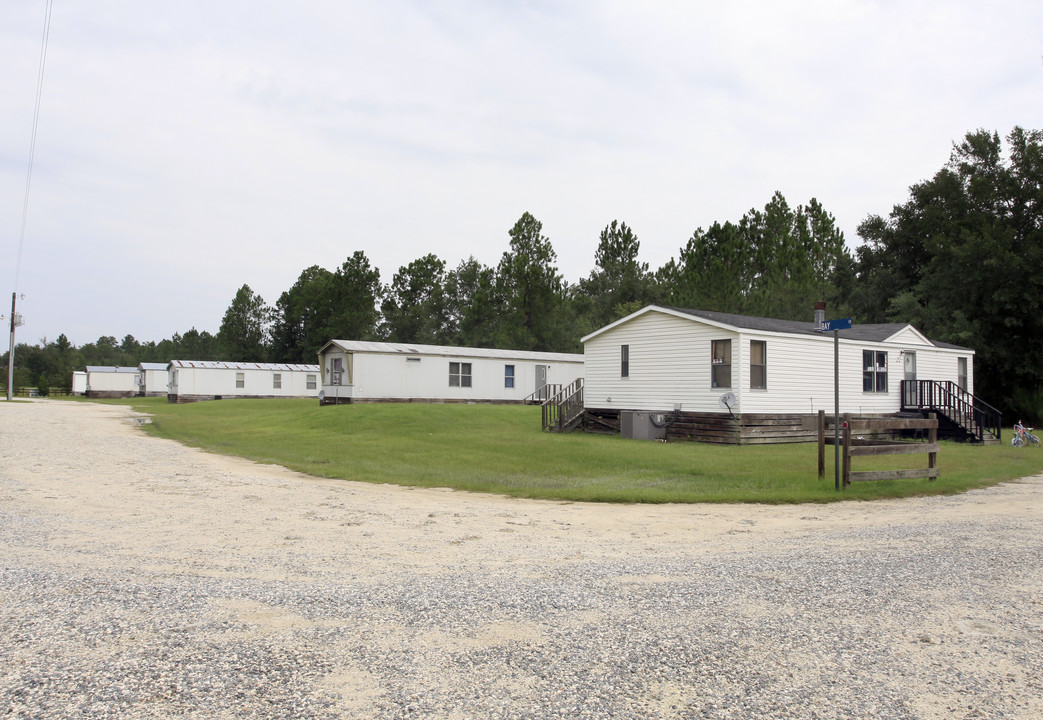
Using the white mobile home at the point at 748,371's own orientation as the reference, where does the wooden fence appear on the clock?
The wooden fence is roughly at 1 o'clock from the white mobile home.

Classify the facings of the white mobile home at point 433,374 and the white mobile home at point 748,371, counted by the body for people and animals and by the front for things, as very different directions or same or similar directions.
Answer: same or similar directions

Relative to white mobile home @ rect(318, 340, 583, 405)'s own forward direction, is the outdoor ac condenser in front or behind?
in front

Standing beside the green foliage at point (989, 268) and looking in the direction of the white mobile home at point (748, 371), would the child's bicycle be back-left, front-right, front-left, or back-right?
front-left

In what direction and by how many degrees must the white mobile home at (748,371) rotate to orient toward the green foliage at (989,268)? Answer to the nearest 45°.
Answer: approximately 90° to its left

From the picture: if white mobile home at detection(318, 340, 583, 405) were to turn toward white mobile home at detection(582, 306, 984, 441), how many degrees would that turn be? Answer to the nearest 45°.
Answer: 0° — it already faces it

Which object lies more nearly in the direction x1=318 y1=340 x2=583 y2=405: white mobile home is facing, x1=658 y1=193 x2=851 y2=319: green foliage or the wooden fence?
the wooden fence

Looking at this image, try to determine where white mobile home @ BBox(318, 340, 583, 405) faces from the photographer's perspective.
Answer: facing the viewer and to the right of the viewer

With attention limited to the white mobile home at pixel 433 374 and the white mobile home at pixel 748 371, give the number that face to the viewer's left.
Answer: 0
